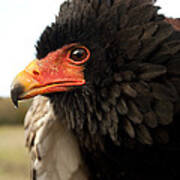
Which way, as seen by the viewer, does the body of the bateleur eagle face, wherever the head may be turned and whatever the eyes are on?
to the viewer's left
